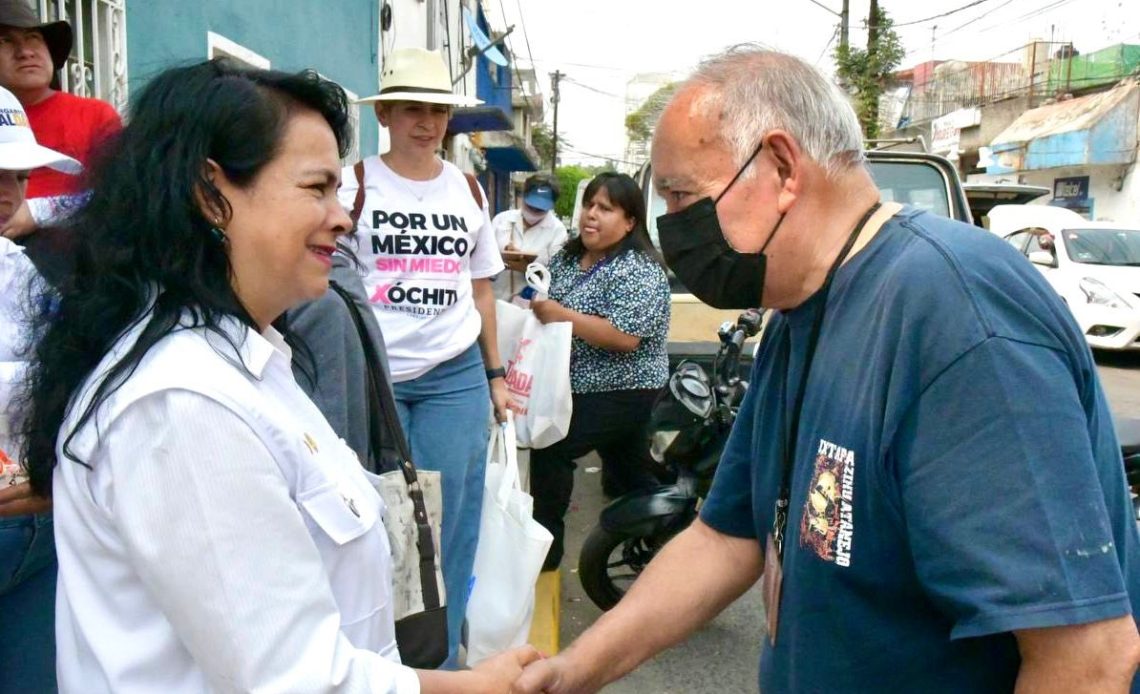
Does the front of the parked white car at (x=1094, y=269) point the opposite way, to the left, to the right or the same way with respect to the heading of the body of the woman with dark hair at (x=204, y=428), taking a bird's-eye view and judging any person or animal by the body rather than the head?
to the right

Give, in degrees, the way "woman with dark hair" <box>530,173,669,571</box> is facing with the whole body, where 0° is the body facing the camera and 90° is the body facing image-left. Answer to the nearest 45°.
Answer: approximately 45°

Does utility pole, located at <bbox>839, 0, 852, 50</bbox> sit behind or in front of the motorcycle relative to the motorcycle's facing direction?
behind

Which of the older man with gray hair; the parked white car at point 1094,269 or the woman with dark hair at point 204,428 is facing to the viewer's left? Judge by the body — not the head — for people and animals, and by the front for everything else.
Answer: the older man with gray hair

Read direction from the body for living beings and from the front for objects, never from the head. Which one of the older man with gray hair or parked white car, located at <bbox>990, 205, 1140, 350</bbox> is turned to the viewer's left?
the older man with gray hair

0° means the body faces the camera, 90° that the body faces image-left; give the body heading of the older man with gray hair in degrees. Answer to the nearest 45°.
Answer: approximately 90°

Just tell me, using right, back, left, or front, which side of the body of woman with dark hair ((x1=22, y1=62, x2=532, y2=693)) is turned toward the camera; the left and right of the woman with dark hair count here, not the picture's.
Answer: right

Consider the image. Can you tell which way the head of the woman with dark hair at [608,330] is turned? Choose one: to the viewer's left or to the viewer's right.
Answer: to the viewer's left

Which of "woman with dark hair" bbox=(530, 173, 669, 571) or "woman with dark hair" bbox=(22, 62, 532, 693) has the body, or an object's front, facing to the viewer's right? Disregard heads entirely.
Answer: "woman with dark hair" bbox=(22, 62, 532, 693)

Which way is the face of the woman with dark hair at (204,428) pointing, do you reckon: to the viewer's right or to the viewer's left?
to the viewer's right

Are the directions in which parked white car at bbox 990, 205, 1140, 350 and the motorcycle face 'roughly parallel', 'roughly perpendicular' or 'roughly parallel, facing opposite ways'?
roughly perpendicular
